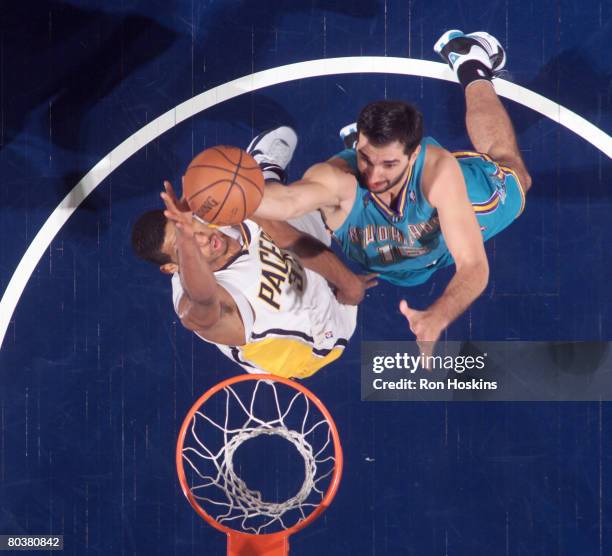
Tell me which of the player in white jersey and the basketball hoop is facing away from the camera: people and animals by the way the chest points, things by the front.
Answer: the basketball hoop

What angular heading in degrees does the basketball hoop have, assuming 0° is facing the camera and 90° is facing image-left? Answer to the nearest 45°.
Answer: approximately 180°

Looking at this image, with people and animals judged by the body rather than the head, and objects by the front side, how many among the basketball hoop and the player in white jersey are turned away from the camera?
1

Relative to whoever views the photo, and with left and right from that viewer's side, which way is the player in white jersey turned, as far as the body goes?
facing the viewer and to the right of the viewer
